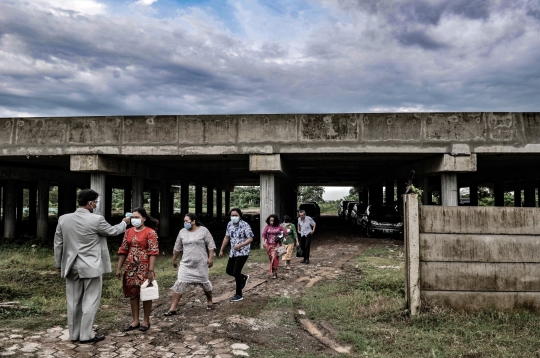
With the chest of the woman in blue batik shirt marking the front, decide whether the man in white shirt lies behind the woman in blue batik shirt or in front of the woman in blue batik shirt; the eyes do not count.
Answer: behind

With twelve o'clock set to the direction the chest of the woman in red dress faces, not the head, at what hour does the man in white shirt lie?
The man in white shirt is roughly at 6 o'clock from the woman in red dress.

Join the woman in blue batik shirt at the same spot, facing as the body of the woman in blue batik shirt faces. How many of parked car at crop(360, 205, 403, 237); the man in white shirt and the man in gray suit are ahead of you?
1

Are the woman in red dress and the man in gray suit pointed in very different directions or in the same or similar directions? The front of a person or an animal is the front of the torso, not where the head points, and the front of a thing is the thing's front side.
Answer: very different directions

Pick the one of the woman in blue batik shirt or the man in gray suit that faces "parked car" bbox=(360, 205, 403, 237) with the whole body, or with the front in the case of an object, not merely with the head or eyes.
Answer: the man in gray suit

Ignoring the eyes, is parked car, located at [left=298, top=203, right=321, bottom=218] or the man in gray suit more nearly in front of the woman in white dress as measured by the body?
the man in gray suit

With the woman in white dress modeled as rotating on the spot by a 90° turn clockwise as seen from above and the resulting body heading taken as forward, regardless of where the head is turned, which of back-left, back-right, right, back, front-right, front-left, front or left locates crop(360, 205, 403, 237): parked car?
right

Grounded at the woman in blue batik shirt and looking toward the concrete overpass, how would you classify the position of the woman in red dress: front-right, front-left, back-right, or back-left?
back-left

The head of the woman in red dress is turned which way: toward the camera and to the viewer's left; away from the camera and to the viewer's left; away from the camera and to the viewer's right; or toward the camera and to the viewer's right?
toward the camera and to the viewer's left

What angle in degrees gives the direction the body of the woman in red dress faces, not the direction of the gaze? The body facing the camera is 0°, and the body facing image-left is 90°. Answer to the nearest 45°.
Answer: approximately 45°

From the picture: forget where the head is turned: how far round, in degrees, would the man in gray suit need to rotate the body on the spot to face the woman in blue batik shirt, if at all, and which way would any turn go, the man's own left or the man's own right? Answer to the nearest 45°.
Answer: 0° — they already face them

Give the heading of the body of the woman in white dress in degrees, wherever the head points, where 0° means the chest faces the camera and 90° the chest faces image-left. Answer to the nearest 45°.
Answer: approximately 45°

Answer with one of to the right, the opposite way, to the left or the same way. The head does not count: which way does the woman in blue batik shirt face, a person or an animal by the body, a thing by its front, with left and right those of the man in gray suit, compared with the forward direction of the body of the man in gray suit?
the opposite way
